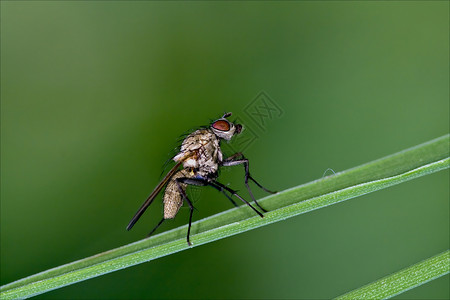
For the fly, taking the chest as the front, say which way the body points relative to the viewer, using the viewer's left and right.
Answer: facing to the right of the viewer

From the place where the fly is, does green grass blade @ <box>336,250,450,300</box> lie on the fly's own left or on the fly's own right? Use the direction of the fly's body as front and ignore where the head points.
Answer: on the fly's own right
